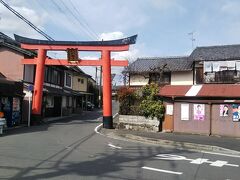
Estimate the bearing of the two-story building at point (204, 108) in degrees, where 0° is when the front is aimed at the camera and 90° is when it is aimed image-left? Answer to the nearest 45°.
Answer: approximately 0°

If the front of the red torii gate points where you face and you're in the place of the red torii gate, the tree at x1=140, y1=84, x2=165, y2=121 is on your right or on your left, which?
on your left

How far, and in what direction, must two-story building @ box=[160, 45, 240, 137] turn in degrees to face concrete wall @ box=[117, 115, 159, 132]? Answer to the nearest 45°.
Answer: approximately 90° to its right

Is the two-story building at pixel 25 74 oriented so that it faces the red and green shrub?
yes

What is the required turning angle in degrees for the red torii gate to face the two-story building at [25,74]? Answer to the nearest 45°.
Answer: approximately 135° to its right

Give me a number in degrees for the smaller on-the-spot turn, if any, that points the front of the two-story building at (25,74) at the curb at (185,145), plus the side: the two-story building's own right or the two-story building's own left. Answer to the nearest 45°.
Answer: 0° — it already faces it
